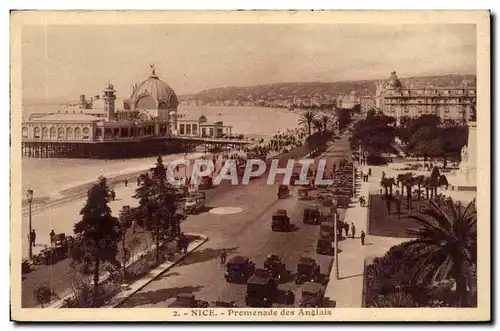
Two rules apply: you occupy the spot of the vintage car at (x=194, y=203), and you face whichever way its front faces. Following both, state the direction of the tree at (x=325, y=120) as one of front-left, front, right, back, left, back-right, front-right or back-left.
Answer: back-left

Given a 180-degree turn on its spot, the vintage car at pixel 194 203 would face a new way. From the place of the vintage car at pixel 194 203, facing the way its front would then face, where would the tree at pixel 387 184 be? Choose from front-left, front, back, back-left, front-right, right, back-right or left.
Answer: front-right

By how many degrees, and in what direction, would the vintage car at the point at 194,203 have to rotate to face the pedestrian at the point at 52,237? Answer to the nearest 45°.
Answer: approximately 45° to its right

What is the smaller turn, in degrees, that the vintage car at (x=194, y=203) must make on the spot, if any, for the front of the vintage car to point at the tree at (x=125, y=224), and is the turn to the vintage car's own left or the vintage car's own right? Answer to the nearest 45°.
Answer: approximately 45° to the vintage car's own right

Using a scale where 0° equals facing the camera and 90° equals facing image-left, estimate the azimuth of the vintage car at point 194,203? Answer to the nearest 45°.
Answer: approximately 45°

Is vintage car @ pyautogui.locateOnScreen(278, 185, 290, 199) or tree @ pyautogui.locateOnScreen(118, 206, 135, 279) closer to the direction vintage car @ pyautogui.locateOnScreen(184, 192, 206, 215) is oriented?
the tree

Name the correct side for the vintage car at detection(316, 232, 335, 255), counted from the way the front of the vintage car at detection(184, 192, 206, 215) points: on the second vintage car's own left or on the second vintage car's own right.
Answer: on the second vintage car's own left

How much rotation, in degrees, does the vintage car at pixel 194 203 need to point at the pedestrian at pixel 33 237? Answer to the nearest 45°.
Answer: approximately 45° to its right

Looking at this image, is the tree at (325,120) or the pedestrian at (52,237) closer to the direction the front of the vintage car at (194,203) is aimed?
the pedestrian
